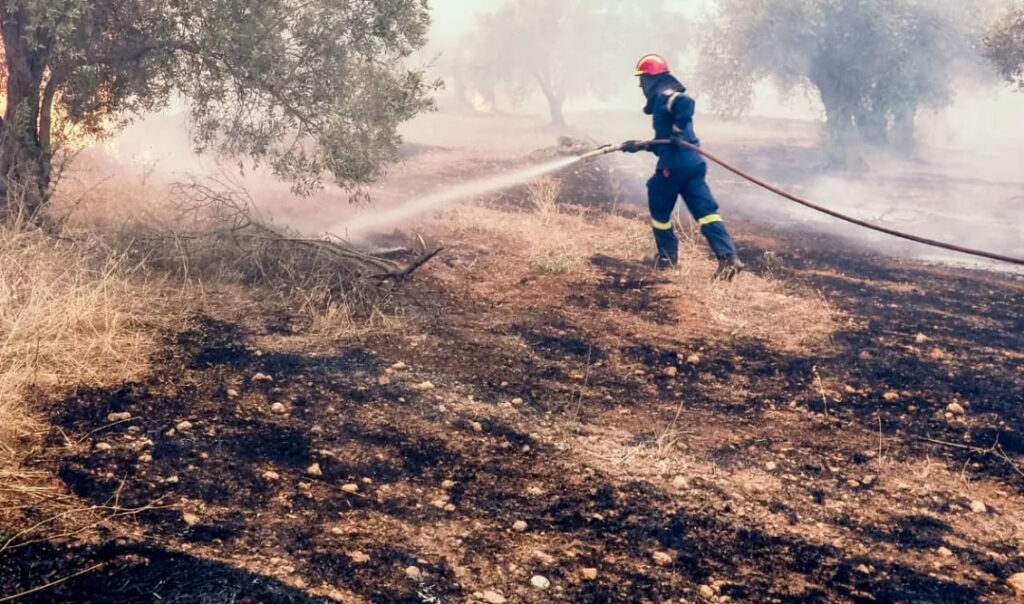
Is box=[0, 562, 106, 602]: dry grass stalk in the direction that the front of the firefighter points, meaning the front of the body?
no

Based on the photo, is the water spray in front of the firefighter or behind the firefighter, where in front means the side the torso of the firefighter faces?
in front

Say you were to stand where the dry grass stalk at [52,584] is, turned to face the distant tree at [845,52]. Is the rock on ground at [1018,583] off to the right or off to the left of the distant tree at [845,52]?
right

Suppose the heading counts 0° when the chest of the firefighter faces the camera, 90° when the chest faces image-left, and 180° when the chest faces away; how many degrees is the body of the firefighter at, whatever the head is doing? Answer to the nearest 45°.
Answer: approximately 90°

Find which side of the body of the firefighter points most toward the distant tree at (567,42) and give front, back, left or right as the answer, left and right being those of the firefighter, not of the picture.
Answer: right

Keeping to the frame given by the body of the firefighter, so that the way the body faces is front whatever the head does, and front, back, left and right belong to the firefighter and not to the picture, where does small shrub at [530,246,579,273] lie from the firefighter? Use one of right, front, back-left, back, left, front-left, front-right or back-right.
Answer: front

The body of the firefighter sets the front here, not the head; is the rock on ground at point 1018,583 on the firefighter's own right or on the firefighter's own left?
on the firefighter's own left

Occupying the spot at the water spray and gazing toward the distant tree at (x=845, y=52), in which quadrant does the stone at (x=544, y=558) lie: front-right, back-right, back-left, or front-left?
back-right

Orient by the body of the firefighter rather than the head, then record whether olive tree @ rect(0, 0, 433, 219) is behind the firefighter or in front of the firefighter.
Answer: in front

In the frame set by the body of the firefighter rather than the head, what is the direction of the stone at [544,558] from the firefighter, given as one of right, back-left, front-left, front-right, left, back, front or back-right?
left

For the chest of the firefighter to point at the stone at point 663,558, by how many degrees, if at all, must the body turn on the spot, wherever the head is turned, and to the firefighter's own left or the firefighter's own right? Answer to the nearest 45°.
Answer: approximately 90° to the firefighter's own left

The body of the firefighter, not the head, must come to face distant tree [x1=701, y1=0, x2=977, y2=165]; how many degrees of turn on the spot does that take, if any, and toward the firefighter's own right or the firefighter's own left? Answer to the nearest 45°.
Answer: approximately 90° to the firefighter's own right
